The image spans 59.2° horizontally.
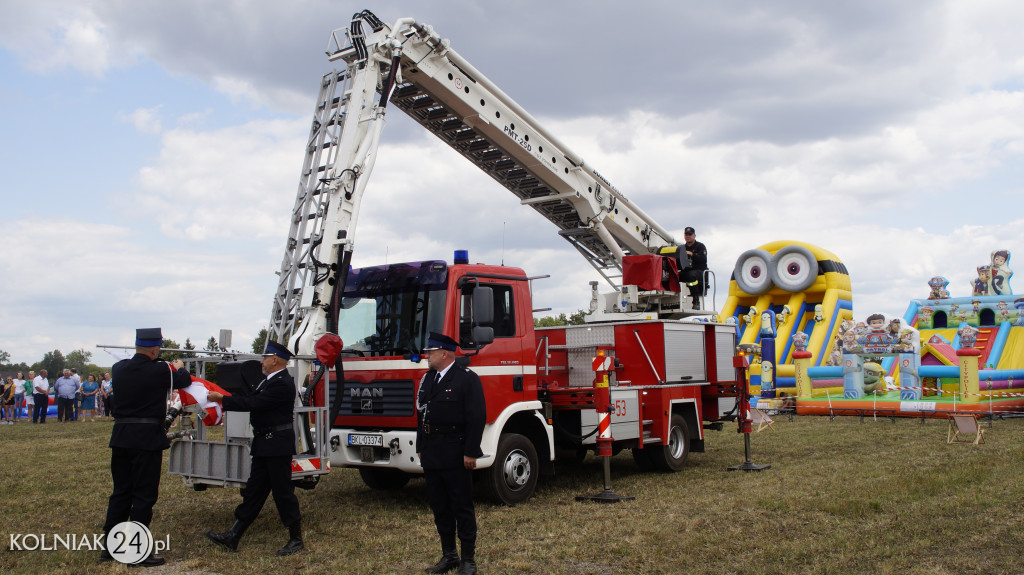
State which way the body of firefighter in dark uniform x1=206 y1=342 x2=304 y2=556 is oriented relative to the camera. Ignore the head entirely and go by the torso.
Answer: to the viewer's left

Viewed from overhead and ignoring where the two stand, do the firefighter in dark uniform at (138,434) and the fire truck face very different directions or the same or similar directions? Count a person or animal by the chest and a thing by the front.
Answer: very different directions

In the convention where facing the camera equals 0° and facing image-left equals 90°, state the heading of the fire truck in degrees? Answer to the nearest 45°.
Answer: approximately 45°

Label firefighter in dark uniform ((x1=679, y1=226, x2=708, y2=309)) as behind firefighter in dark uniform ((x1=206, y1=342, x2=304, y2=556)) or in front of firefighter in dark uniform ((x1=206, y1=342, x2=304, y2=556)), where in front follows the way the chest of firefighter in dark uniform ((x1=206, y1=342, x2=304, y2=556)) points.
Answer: behind

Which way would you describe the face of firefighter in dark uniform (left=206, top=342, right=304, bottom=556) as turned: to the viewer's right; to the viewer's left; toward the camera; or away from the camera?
to the viewer's left

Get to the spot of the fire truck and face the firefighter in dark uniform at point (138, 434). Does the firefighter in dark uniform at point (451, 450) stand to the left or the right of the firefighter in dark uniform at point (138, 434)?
left

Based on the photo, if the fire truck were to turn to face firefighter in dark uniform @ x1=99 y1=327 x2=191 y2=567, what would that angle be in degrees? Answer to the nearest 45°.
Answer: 0° — it already faces them

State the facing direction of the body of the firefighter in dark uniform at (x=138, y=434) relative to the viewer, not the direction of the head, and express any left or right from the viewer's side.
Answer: facing away from the viewer and to the right of the viewer

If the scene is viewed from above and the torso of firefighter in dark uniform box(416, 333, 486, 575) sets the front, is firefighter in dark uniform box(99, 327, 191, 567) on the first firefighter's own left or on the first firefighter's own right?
on the first firefighter's own right

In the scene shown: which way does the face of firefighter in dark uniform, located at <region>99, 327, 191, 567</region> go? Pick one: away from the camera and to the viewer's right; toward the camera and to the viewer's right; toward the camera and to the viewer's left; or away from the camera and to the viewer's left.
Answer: away from the camera and to the viewer's right

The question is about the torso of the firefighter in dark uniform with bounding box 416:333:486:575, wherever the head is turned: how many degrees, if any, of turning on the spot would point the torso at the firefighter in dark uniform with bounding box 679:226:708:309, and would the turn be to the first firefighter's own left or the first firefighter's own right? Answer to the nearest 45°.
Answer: approximately 180°

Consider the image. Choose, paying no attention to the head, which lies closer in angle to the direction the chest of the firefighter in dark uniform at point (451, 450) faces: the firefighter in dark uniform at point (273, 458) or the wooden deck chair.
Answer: the firefighter in dark uniform
